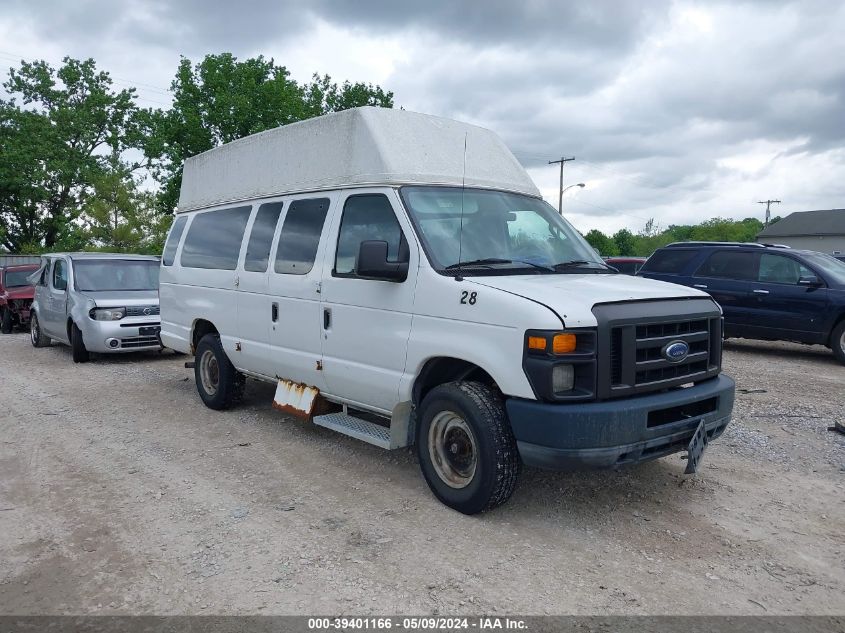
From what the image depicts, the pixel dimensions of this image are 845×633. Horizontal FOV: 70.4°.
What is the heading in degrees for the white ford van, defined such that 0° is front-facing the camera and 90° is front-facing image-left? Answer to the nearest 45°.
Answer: approximately 315°

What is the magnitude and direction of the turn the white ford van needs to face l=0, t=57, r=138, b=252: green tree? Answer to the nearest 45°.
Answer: approximately 180°

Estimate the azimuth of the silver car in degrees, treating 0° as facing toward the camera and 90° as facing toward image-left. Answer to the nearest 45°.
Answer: approximately 315°

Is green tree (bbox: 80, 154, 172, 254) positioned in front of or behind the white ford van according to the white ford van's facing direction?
behind

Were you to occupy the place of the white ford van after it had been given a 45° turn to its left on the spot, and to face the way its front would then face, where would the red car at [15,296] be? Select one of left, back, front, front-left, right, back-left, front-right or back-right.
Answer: back-left

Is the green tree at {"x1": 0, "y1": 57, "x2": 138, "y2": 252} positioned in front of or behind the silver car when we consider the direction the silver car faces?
behind

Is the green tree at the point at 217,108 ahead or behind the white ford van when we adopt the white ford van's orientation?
behind

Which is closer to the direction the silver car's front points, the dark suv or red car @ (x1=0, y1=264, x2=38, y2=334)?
the dark suv

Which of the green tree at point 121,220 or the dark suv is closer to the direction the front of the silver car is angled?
the dark suv

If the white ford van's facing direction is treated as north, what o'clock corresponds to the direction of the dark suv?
The dark suv is roughly at 9 o'clock from the white ford van.

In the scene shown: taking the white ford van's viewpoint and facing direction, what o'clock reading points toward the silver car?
The silver car is roughly at 6 o'clock from the white ford van.

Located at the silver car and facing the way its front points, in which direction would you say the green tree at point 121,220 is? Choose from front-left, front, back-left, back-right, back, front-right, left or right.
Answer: back-left
